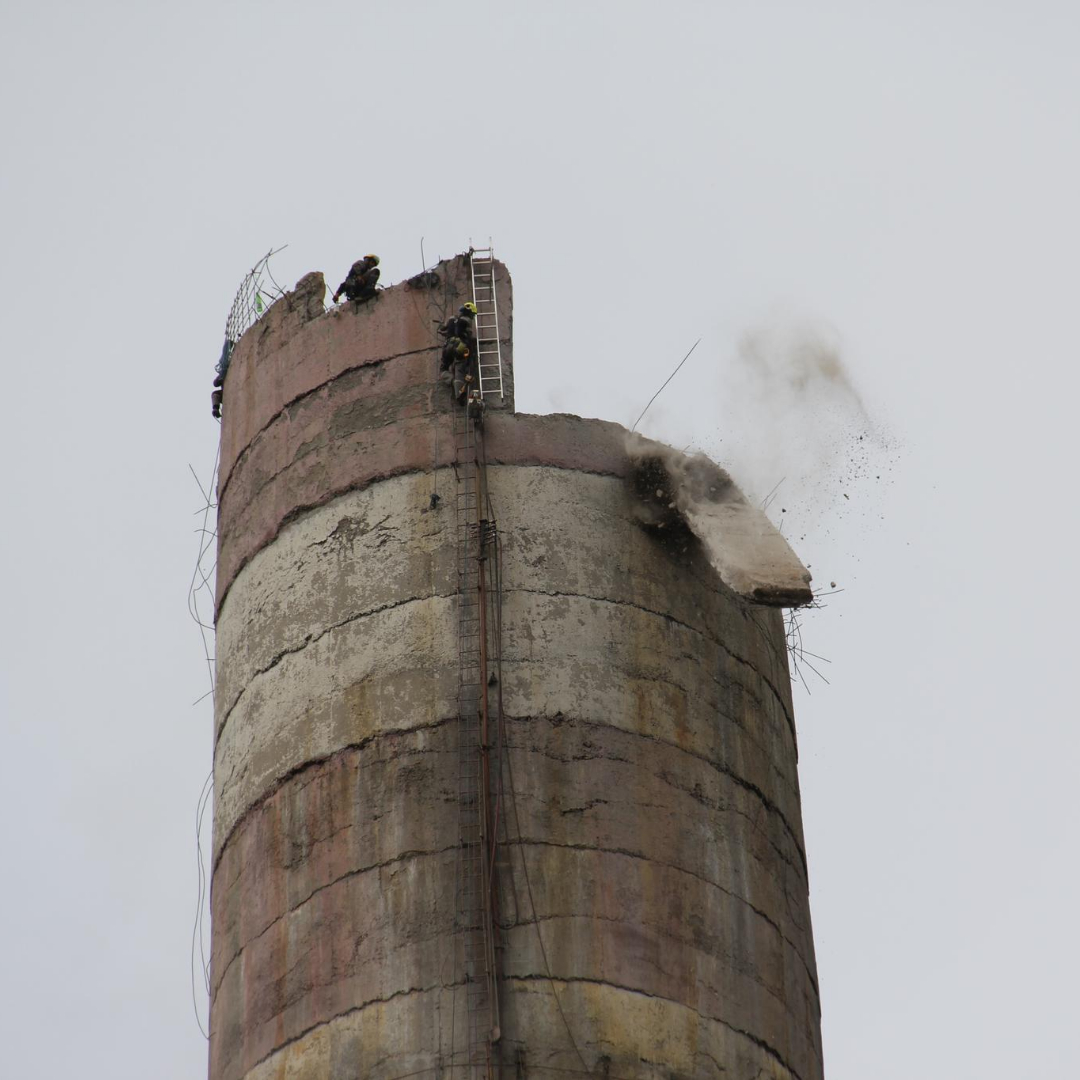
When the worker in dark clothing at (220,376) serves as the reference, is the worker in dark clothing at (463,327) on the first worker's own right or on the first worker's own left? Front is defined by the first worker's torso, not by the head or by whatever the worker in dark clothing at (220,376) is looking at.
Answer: on the first worker's own right

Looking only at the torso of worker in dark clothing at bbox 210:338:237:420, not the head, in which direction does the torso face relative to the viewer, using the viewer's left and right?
facing to the right of the viewer

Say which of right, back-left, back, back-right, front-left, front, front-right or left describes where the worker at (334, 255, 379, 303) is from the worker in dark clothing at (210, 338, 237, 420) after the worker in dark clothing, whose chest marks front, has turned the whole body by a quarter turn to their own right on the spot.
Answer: front-left

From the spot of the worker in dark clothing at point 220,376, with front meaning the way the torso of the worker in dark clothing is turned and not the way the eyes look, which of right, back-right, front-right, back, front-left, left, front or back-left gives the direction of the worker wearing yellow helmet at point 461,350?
front-right
